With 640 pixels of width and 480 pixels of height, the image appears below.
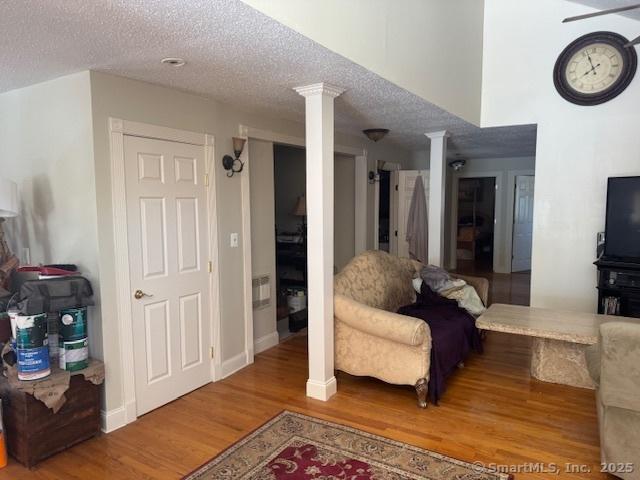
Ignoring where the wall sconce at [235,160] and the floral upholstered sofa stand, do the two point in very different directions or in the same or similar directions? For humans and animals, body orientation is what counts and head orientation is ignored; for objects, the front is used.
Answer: same or similar directions

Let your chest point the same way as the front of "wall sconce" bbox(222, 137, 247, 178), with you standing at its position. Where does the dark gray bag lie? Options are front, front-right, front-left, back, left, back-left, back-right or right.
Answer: right

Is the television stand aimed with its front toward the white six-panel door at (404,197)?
no

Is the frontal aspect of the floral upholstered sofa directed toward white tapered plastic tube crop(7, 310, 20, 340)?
no

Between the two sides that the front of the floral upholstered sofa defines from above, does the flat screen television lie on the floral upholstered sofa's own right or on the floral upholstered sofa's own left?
on the floral upholstered sofa's own left

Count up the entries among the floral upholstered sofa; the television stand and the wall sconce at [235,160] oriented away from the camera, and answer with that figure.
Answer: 0

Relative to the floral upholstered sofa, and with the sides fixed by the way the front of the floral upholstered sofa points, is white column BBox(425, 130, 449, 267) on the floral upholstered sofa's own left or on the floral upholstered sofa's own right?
on the floral upholstered sofa's own left

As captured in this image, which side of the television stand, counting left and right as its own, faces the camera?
front

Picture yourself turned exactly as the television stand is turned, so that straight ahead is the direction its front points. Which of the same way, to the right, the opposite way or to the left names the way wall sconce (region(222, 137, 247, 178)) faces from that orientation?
to the left

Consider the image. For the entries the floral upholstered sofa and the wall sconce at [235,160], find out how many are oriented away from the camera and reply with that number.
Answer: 0

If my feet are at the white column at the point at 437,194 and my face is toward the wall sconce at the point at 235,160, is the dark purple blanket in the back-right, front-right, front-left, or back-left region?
front-left

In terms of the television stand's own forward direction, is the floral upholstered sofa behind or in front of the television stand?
in front
